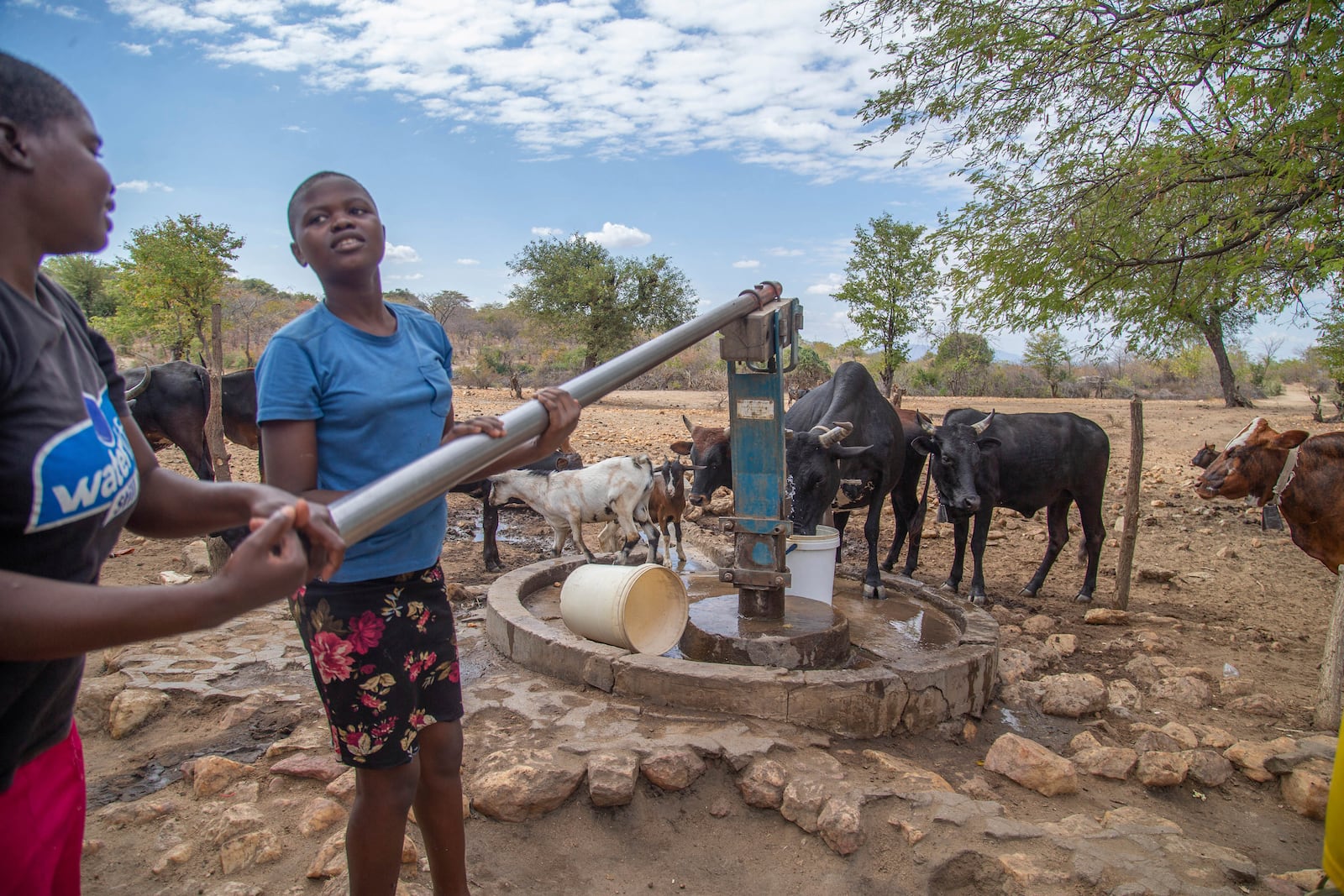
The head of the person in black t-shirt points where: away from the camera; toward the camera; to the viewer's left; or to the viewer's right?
to the viewer's right

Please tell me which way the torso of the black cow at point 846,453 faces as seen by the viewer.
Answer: toward the camera

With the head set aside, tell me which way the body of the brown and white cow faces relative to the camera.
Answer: to the viewer's left

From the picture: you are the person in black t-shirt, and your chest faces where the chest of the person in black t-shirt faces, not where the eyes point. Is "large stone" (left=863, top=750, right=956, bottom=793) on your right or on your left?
on your left

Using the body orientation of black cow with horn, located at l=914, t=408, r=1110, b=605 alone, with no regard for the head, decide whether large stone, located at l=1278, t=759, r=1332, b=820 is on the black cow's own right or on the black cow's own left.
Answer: on the black cow's own left

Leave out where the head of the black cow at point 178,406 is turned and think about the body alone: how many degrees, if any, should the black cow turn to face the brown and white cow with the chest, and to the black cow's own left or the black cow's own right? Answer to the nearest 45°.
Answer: approximately 135° to the black cow's own left

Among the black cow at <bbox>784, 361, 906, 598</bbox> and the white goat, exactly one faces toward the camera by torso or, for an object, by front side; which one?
the black cow

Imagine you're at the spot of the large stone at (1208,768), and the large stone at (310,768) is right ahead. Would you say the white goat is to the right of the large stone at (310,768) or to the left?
right

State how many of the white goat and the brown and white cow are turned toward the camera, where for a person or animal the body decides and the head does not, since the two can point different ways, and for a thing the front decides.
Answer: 0

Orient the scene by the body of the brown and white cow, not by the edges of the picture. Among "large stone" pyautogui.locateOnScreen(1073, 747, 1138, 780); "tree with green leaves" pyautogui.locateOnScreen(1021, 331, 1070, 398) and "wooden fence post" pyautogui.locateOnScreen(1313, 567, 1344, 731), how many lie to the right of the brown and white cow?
1

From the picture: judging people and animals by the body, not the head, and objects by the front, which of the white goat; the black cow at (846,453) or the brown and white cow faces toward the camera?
the black cow

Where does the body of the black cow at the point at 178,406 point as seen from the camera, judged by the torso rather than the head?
to the viewer's left
